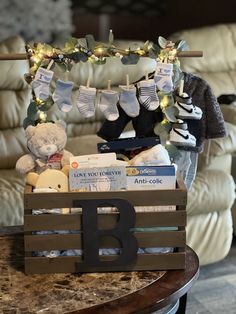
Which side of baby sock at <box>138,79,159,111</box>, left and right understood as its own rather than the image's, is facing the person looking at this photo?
right

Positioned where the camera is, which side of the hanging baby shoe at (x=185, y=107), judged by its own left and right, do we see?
right

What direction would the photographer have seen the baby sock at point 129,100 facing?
facing to the right of the viewer

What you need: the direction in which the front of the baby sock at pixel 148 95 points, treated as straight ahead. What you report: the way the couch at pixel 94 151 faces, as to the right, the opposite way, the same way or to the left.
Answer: to the right

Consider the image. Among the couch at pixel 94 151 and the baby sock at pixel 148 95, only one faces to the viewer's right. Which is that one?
the baby sock

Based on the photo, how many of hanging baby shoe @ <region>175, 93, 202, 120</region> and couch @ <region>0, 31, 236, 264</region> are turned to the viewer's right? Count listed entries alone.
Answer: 1

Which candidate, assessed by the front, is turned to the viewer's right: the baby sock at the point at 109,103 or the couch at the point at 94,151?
the baby sock

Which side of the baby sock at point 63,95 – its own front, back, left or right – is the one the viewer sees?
right

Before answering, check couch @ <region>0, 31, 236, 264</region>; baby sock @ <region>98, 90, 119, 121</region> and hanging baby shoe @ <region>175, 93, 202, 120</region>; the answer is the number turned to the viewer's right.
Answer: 2
